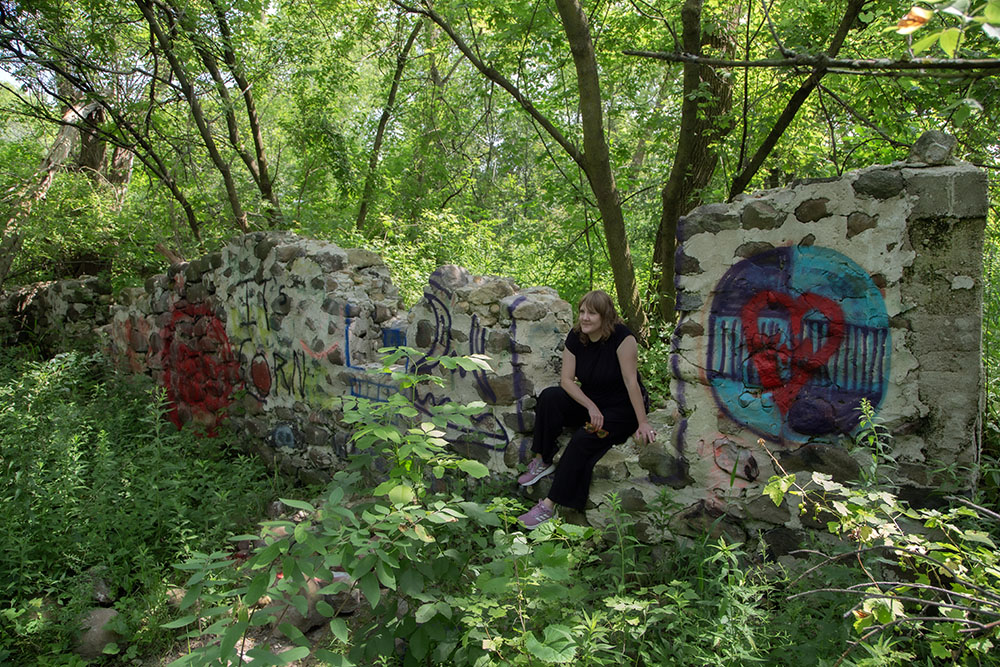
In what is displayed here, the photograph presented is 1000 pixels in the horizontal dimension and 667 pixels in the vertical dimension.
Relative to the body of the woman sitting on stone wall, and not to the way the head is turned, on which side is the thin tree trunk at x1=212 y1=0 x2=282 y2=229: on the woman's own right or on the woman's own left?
on the woman's own right

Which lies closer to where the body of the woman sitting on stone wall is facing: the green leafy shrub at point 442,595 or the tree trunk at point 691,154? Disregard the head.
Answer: the green leafy shrub

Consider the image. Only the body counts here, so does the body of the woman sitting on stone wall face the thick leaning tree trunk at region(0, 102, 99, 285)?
no

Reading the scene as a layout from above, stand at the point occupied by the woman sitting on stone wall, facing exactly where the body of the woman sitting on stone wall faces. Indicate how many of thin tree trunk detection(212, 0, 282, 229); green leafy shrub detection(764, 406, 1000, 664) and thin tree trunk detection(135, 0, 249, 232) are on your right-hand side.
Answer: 2

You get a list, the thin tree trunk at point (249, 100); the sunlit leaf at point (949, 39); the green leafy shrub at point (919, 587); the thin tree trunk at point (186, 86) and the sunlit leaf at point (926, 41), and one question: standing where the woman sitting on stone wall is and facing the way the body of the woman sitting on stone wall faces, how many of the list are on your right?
2

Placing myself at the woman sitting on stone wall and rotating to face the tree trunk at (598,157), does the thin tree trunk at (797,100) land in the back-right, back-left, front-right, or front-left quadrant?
front-right

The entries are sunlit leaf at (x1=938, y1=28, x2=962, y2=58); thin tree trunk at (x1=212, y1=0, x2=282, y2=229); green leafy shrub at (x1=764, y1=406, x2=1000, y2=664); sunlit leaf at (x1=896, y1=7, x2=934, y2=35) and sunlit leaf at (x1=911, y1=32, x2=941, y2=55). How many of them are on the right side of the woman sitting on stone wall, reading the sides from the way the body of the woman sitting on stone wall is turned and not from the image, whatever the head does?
1

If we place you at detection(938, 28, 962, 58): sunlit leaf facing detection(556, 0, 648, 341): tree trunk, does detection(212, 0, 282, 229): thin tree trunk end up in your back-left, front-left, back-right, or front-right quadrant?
front-left

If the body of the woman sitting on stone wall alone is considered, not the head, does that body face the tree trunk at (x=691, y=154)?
no

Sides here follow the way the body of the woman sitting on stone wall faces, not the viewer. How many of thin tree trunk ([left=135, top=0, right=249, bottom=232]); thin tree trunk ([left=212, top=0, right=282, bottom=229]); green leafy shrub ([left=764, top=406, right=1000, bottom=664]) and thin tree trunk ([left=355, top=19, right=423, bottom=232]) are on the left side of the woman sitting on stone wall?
1

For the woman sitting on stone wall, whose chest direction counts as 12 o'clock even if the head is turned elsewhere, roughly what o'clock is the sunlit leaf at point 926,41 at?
The sunlit leaf is roughly at 10 o'clock from the woman sitting on stone wall.

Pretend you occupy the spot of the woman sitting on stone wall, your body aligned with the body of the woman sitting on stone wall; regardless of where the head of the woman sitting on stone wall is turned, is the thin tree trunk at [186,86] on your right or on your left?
on your right

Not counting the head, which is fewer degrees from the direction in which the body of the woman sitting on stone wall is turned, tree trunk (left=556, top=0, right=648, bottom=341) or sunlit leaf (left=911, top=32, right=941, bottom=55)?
the sunlit leaf

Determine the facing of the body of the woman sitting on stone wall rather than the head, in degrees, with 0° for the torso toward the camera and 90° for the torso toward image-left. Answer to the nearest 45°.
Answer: approximately 45°
